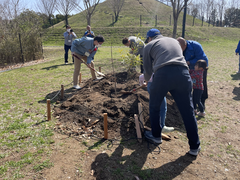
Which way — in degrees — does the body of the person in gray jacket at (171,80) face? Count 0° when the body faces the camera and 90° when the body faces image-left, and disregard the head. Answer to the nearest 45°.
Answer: approximately 135°

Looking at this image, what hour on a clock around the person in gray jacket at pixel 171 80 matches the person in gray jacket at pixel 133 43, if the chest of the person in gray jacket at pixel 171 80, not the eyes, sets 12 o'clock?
the person in gray jacket at pixel 133 43 is roughly at 1 o'clock from the person in gray jacket at pixel 171 80.

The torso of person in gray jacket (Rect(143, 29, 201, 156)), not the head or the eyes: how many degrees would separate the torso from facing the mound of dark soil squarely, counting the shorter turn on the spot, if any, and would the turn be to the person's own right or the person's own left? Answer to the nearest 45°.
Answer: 0° — they already face it
